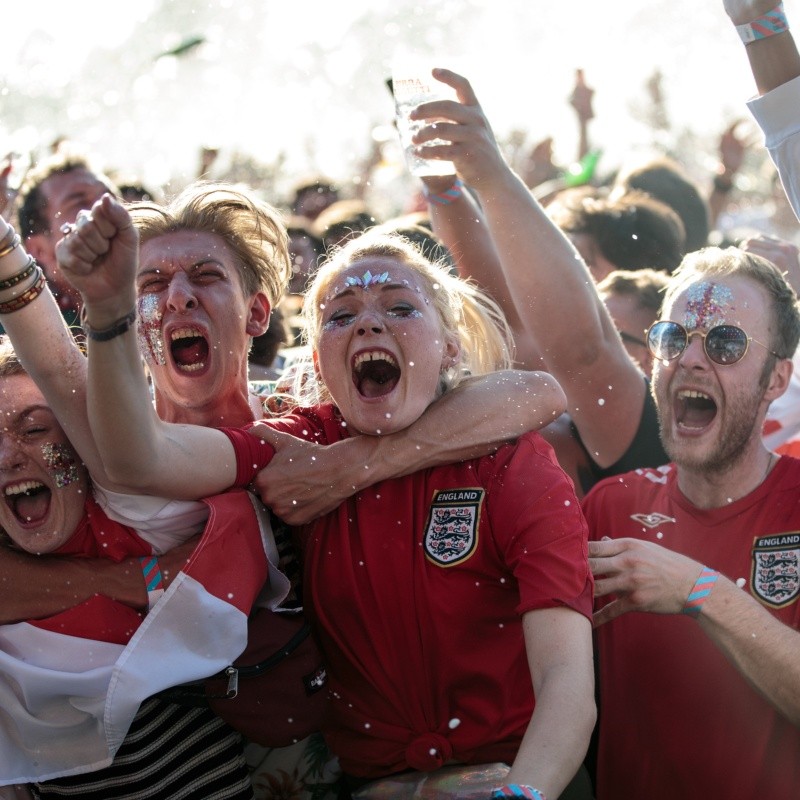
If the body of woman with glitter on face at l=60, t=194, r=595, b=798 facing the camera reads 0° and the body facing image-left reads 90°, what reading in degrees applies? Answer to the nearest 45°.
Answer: approximately 0°

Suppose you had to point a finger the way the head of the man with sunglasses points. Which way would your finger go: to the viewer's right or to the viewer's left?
to the viewer's left
